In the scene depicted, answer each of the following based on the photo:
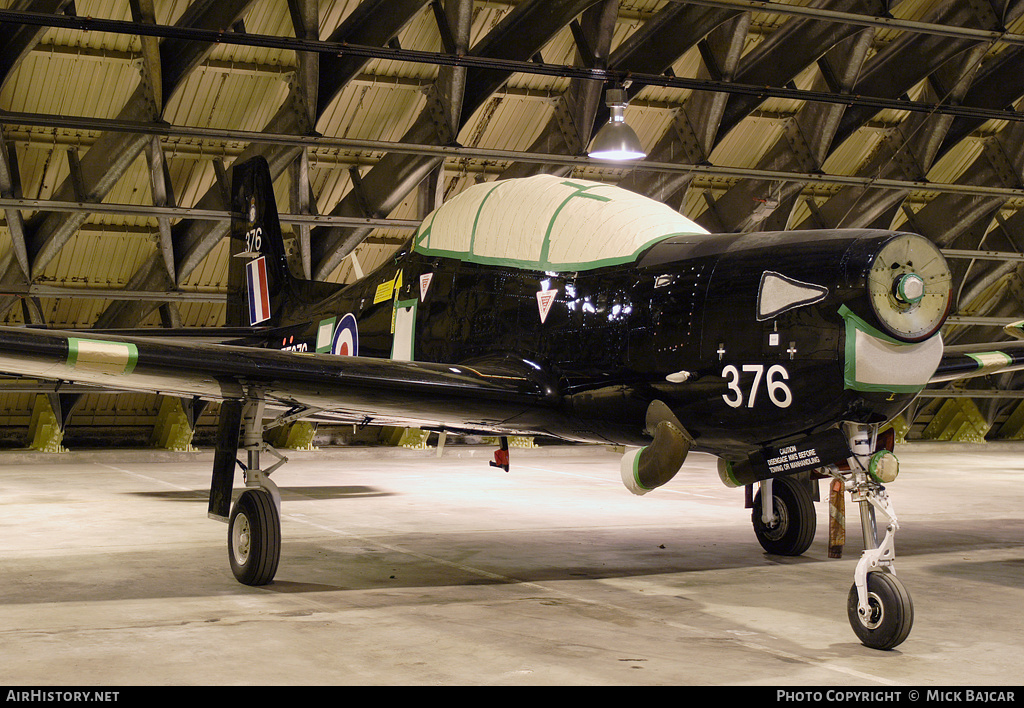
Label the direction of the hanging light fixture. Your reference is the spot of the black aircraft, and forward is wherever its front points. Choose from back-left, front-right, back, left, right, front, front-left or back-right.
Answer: back-left

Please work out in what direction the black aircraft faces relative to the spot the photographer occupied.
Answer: facing the viewer and to the right of the viewer
